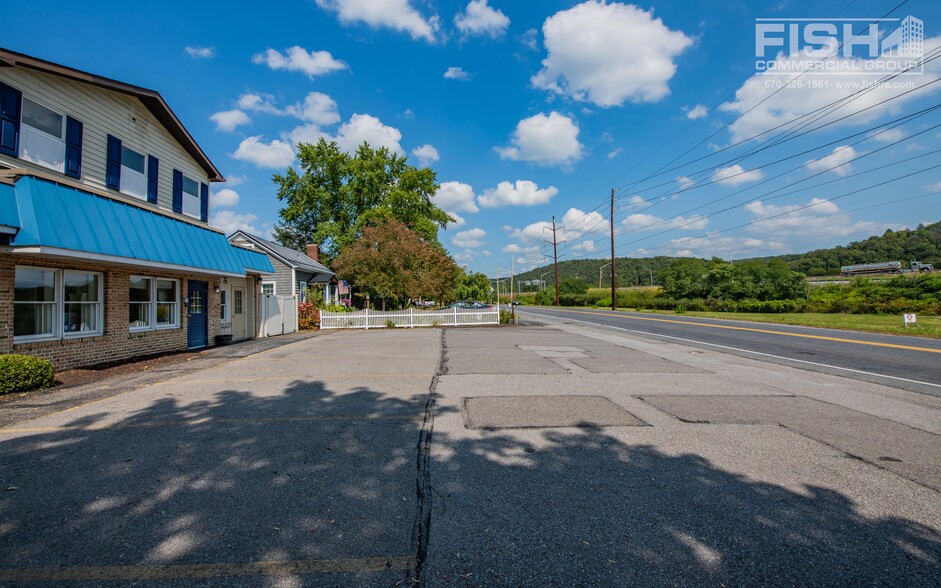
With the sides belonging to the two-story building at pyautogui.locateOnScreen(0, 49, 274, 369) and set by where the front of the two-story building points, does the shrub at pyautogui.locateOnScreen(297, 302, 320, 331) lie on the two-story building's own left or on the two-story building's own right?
on the two-story building's own left

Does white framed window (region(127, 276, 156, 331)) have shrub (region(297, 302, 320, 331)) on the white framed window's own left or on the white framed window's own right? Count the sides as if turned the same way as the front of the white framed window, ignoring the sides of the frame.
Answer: on the white framed window's own left

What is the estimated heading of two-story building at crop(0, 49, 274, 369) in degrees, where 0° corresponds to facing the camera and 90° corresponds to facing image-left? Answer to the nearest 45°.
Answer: approximately 315°

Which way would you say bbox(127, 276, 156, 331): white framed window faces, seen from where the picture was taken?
facing the viewer and to the right of the viewer

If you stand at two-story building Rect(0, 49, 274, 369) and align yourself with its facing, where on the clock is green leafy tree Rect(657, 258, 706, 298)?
The green leafy tree is roughly at 10 o'clock from the two-story building.

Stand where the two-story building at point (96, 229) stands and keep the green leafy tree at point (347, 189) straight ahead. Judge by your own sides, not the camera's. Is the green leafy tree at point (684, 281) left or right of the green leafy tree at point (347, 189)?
right

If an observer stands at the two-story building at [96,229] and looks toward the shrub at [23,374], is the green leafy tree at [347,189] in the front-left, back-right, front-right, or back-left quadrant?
back-left

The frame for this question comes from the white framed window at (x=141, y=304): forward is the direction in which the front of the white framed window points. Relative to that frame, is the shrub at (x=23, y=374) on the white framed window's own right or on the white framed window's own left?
on the white framed window's own right

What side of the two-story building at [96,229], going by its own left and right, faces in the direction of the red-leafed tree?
left

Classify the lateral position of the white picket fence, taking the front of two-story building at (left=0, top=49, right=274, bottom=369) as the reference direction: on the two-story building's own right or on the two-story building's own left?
on the two-story building's own left

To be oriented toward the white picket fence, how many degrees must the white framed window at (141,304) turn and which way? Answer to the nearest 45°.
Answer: approximately 90° to its left

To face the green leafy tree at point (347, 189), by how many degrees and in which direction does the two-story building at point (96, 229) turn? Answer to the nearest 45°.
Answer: approximately 90° to its left
